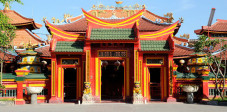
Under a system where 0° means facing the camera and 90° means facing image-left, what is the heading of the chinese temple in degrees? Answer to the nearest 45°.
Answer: approximately 0°

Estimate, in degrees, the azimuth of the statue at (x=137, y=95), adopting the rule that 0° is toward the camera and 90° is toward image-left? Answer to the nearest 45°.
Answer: approximately 0°

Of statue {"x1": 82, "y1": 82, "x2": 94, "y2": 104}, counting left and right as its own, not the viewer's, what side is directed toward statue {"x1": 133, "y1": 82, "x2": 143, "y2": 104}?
left

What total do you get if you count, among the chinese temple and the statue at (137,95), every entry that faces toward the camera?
2

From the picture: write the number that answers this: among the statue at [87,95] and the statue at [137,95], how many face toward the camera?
2
